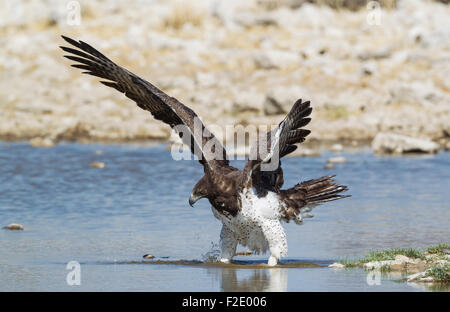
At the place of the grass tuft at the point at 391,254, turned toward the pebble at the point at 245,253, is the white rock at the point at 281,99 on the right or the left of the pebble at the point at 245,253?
right

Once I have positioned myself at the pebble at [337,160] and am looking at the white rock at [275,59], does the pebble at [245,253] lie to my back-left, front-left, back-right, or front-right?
back-left

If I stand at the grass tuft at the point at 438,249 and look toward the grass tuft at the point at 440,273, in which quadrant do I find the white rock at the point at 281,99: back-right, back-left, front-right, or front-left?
back-right

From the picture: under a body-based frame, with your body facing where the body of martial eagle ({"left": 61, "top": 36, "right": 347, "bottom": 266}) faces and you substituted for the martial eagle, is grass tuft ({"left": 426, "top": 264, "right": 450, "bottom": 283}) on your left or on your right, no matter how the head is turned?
on your left

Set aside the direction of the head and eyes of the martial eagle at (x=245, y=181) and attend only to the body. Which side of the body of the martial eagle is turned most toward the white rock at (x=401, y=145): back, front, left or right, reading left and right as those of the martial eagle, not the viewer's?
back

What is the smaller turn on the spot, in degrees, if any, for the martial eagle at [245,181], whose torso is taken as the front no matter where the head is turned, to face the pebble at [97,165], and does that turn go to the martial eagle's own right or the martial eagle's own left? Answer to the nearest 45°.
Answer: approximately 135° to the martial eagle's own right

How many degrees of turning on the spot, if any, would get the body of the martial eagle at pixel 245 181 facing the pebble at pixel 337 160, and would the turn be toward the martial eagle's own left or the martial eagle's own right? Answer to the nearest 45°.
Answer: approximately 135° to the martial eagle's own right

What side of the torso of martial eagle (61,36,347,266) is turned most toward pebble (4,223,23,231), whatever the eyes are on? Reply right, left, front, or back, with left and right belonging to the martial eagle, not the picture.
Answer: right

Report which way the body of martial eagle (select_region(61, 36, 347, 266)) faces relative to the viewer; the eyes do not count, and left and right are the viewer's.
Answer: facing the viewer and to the left of the viewer

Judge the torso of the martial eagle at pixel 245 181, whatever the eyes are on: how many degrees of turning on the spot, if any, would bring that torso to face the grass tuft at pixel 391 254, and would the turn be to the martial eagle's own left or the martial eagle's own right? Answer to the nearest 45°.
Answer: approximately 135° to the martial eagle's own left

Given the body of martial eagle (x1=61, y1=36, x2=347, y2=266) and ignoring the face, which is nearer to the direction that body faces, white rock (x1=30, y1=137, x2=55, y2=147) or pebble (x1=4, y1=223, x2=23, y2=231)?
the pebble

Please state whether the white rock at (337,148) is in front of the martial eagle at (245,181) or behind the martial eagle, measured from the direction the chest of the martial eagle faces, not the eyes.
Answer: behind
